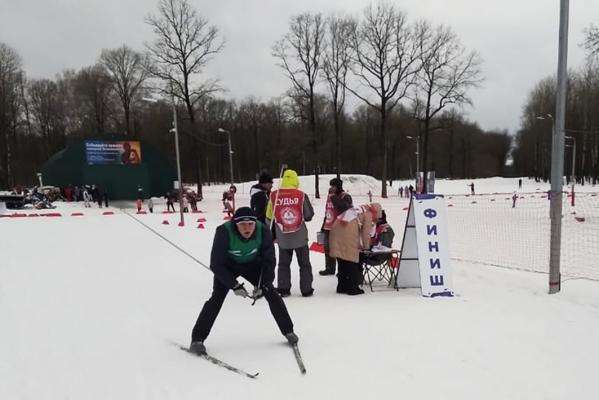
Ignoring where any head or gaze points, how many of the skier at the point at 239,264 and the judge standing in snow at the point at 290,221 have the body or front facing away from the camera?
1

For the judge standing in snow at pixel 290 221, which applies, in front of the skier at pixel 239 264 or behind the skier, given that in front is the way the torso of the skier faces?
behind

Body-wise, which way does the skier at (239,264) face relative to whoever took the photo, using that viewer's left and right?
facing the viewer

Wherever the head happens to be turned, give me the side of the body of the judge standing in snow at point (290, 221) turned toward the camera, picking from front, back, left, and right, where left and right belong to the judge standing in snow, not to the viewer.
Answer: back

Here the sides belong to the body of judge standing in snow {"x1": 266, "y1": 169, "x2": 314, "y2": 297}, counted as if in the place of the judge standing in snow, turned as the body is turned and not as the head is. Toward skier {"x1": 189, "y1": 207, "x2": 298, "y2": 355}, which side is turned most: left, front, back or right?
back

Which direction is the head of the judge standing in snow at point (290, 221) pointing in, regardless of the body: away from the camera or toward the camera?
away from the camera
